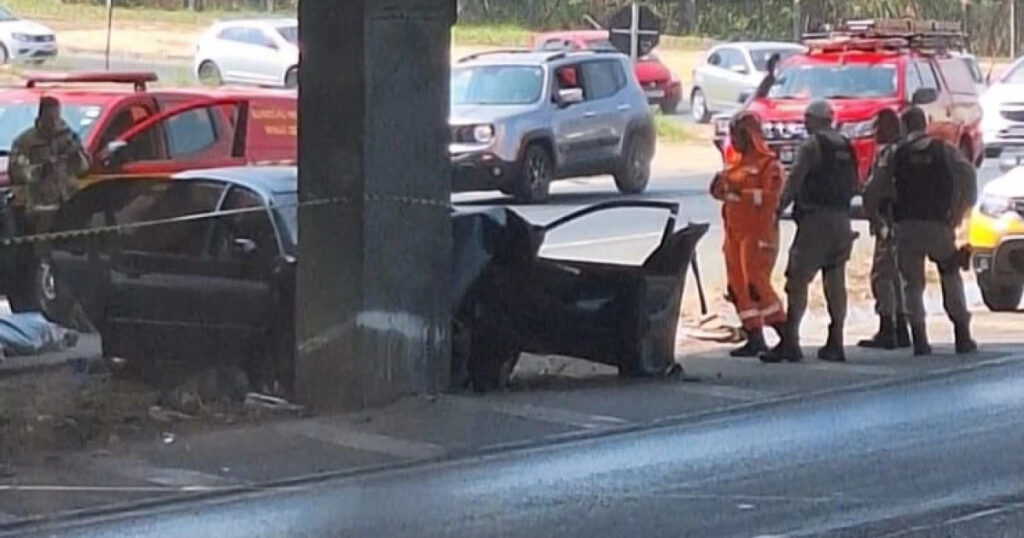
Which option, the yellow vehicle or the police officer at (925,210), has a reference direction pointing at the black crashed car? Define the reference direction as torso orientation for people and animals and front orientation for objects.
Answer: the yellow vehicle

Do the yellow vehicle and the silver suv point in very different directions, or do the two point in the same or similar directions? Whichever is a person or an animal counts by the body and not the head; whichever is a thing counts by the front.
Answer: same or similar directions

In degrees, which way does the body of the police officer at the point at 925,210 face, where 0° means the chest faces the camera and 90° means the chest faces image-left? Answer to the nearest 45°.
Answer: approximately 180°

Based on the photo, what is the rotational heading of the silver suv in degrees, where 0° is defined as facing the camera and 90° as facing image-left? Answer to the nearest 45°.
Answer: approximately 45°

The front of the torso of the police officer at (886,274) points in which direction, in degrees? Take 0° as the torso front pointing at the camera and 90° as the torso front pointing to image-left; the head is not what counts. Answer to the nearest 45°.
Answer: approximately 90°

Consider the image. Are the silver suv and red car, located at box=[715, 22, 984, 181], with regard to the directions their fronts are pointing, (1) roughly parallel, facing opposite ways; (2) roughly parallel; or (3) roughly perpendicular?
roughly parallel

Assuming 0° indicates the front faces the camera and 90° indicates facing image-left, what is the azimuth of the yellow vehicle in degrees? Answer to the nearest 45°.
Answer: approximately 45°

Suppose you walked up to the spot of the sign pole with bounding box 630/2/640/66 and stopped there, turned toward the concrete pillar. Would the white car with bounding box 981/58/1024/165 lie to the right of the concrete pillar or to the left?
left

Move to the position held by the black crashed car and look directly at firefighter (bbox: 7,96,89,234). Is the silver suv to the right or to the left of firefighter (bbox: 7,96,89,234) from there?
right

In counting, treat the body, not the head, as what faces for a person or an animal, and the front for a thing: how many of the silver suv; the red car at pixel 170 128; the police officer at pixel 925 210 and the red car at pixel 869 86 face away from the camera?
1

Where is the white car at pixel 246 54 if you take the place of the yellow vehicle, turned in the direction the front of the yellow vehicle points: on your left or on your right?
on your right

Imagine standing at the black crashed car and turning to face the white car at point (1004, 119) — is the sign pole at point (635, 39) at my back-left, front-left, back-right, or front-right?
front-left

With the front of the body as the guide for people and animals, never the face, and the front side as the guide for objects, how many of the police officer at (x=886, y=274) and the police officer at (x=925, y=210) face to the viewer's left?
1

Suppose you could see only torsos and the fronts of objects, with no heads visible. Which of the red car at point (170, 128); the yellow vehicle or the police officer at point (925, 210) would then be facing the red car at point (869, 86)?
the police officer

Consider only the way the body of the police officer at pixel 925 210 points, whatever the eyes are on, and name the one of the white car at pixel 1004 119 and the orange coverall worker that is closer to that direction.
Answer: the white car

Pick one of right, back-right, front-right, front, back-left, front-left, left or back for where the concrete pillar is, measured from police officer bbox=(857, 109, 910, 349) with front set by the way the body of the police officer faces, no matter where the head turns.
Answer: front-left
